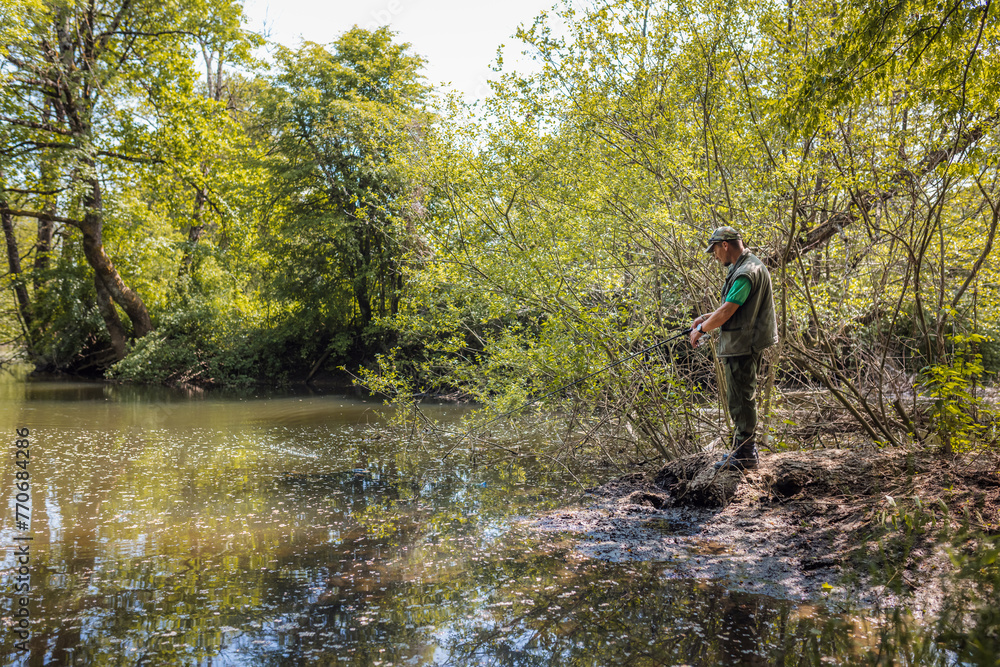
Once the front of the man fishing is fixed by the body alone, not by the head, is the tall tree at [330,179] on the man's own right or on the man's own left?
on the man's own right

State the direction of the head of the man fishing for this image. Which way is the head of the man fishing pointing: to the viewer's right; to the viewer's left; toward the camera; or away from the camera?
to the viewer's left

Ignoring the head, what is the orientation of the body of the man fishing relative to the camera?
to the viewer's left

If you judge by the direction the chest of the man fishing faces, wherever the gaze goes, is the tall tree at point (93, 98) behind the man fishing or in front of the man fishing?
in front
